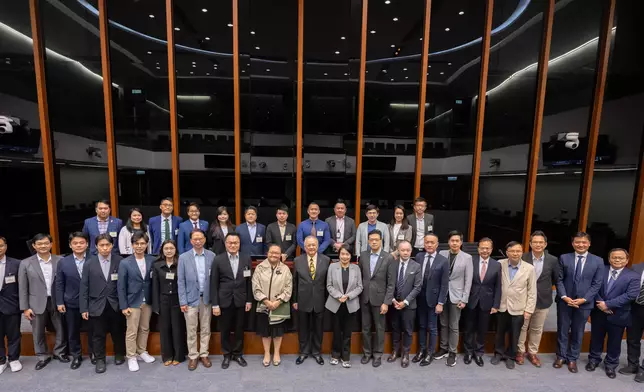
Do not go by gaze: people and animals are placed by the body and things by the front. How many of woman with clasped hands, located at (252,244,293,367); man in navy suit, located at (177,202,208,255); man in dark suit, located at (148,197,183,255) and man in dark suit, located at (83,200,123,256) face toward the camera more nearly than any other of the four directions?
4

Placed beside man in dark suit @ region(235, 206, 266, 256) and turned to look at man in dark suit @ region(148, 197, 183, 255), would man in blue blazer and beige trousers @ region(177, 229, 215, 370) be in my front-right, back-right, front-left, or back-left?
front-left

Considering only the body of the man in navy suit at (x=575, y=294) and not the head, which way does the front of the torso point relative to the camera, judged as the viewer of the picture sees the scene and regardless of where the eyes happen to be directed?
toward the camera

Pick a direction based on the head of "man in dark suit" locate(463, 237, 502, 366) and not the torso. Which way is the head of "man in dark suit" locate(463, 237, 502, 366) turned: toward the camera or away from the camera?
toward the camera

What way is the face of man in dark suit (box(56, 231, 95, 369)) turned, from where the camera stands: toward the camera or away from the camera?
toward the camera

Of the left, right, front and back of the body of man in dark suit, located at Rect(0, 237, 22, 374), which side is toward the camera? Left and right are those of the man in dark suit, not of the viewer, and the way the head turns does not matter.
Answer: front

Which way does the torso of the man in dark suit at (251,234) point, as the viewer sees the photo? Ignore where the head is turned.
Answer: toward the camera

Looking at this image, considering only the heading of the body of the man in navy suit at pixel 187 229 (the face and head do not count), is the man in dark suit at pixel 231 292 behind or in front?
in front
